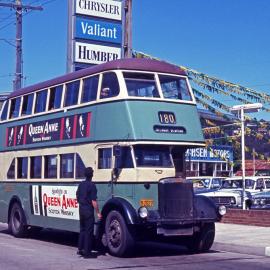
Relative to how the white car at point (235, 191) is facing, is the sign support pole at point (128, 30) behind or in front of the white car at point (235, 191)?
in front

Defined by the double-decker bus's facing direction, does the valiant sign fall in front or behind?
behind

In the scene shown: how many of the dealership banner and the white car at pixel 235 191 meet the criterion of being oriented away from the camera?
0

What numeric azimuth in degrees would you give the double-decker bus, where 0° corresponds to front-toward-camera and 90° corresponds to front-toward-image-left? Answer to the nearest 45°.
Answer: approximately 315°

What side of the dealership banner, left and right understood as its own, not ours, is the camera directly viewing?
front

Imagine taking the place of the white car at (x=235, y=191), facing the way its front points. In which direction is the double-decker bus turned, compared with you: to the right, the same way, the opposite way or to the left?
to the left

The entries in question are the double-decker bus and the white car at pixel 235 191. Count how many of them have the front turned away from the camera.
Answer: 0

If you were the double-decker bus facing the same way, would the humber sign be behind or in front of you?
behind

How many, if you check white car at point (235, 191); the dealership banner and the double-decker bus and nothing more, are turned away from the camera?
0
